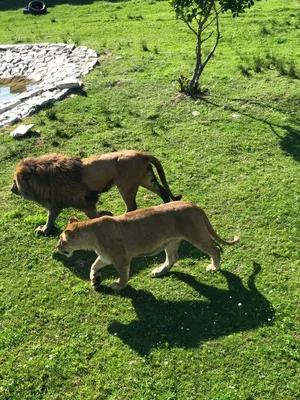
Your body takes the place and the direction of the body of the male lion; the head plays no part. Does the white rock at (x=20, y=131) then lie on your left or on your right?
on your right

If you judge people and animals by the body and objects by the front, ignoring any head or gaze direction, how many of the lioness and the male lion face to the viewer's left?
2

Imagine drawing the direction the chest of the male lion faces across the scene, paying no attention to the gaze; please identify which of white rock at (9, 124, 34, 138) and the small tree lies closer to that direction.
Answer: the white rock

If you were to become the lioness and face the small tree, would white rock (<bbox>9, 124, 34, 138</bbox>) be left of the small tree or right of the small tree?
left

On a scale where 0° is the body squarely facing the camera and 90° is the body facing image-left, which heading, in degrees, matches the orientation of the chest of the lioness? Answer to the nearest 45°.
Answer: approximately 90°

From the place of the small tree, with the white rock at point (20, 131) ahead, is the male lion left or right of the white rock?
left

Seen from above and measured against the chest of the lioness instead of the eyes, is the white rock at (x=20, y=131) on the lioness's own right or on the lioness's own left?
on the lioness's own right

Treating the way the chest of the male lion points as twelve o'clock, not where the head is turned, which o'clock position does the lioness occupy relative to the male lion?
The lioness is roughly at 8 o'clock from the male lion.

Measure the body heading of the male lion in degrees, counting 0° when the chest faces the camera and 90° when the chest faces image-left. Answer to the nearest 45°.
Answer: approximately 90°

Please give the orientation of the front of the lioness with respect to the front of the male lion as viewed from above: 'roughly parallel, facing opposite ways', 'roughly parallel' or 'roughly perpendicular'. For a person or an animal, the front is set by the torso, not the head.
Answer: roughly parallel

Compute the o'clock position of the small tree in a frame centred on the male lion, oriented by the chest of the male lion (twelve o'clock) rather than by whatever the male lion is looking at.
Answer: The small tree is roughly at 4 o'clock from the male lion.

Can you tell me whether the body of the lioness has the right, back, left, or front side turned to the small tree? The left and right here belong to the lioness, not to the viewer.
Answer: right
